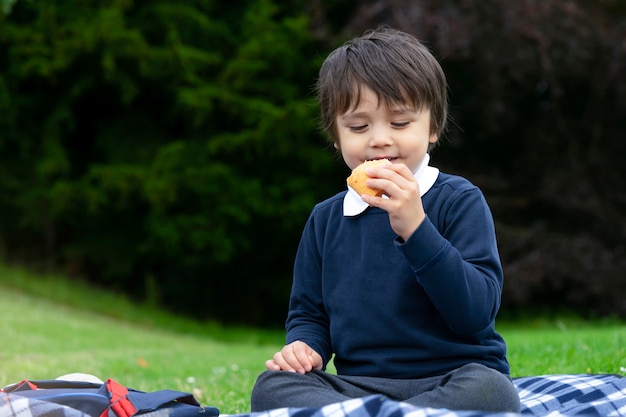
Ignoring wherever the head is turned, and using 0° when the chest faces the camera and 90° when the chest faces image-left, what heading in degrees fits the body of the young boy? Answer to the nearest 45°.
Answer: approximately 0°
